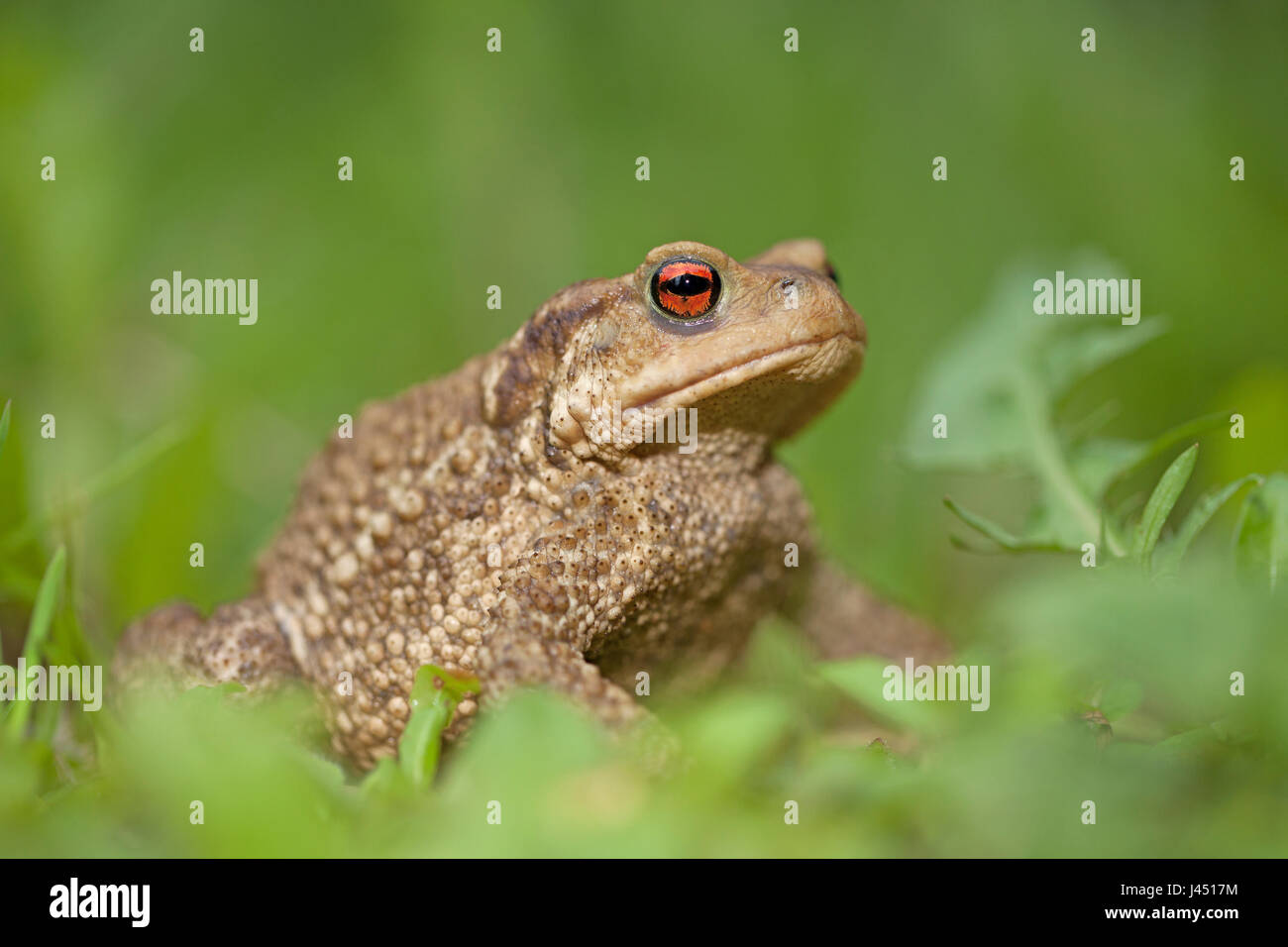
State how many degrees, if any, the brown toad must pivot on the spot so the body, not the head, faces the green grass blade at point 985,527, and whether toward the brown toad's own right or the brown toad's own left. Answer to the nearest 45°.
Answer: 0° — it already faces it

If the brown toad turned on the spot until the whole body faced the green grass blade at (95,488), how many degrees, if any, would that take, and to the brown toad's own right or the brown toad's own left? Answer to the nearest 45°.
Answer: approximately 135° to the brown toad's own right

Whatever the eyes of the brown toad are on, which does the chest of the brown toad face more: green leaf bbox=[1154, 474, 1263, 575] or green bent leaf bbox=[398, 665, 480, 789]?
the green leaf bbox=[1154, 474, 1263, 575]

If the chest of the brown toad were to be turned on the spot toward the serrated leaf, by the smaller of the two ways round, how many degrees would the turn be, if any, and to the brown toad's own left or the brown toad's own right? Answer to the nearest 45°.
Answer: approximately 45° to the brown toad's own left

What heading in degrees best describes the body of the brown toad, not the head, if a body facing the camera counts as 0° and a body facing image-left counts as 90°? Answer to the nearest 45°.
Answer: approximately 315°

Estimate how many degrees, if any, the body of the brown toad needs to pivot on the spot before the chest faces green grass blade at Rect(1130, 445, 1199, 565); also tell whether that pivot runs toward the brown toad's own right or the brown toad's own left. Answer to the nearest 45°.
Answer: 0° — it already faces it

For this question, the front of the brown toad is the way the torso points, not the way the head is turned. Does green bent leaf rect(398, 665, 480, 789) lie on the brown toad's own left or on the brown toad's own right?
on the brown toad's own right

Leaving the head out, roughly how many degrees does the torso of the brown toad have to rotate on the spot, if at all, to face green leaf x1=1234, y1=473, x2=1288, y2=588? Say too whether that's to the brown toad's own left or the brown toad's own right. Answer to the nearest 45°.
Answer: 0° — it already faces it
